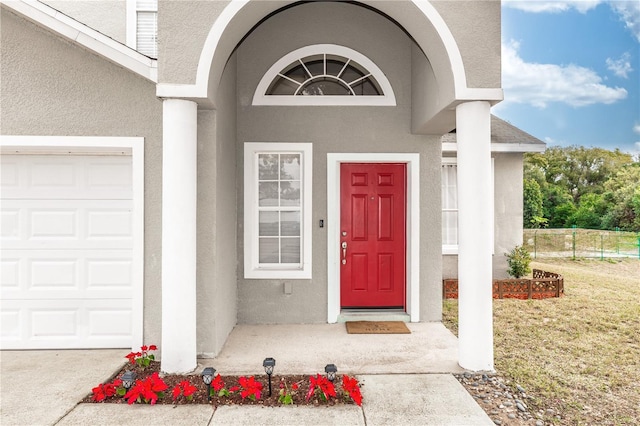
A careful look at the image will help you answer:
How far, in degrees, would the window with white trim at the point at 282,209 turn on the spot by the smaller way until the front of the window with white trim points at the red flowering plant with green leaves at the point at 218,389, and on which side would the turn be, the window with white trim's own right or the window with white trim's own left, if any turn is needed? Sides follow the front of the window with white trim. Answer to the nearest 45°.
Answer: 0° — it already faces it

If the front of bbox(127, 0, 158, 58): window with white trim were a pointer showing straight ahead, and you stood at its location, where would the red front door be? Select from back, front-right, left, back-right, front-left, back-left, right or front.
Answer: front-left

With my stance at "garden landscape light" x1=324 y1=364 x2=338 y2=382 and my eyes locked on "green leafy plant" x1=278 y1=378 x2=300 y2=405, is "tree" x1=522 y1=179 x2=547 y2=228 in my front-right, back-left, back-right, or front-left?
back-right

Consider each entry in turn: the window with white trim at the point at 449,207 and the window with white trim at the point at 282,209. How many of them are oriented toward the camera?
2

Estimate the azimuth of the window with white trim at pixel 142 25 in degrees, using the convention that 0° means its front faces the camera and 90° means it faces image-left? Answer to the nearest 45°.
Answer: approximately 0°

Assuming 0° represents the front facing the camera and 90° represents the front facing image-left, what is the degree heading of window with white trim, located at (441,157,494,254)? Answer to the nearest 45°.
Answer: approximately 0°

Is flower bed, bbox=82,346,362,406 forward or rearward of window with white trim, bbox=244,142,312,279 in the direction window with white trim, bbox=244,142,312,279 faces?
forward
